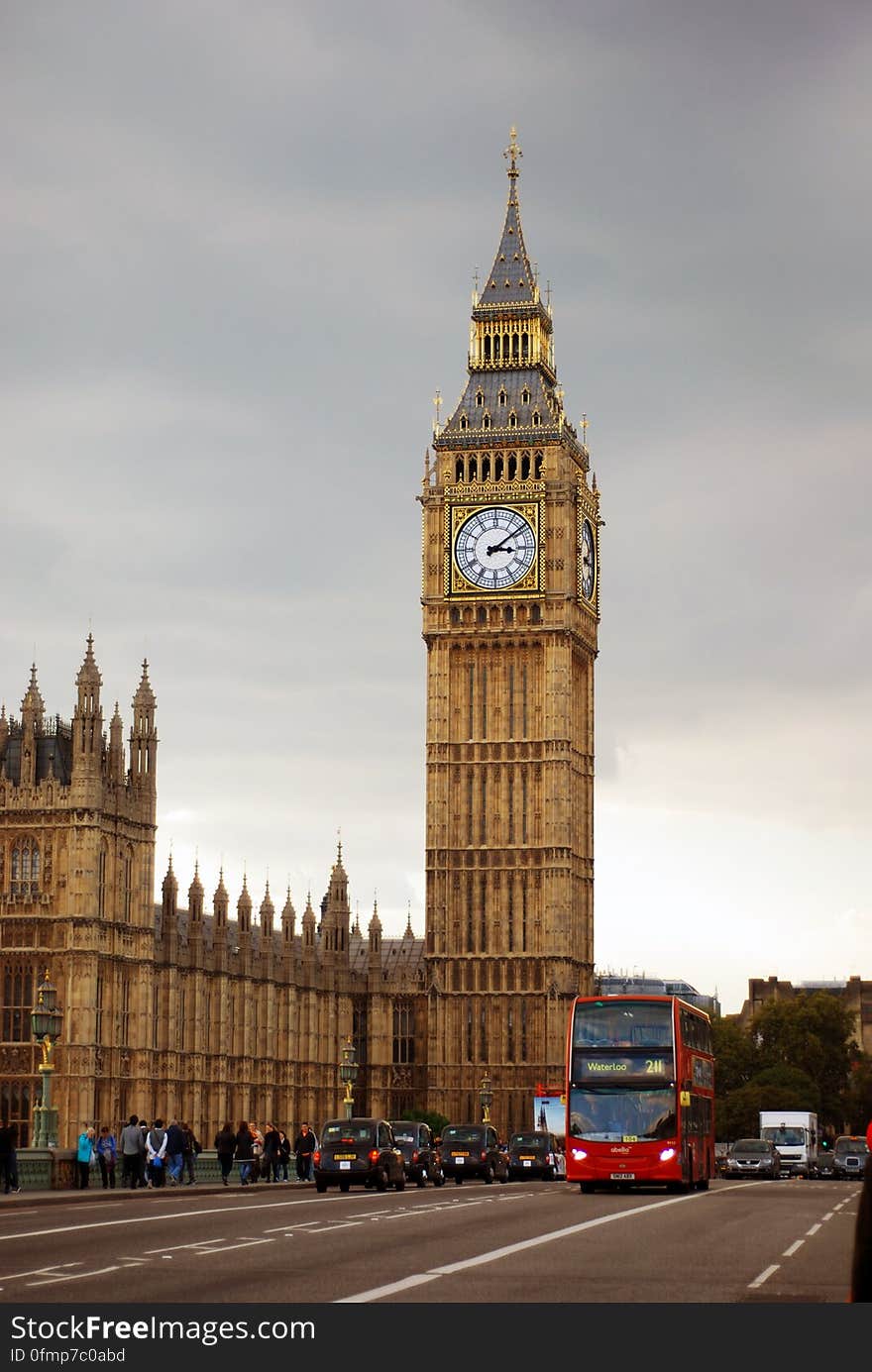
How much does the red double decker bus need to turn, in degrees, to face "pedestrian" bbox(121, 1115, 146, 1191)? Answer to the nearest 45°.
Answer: approximately 90° to its right

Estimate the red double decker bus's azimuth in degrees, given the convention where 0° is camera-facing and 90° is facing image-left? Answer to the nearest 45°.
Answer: approximately 0°

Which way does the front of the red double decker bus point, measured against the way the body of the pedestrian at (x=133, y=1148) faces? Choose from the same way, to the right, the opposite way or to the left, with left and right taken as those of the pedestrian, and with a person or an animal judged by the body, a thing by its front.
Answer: the opposite way

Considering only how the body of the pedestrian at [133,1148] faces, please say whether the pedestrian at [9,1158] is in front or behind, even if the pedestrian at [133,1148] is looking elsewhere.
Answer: behind

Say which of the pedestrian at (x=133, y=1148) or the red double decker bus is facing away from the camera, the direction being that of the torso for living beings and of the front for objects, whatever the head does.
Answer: the pedestrian

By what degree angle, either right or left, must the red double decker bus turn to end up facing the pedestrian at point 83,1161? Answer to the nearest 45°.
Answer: approximately 90° to its right

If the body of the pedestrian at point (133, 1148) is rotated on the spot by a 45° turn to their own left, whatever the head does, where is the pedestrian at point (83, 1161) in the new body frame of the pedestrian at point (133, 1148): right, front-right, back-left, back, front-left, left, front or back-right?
left
